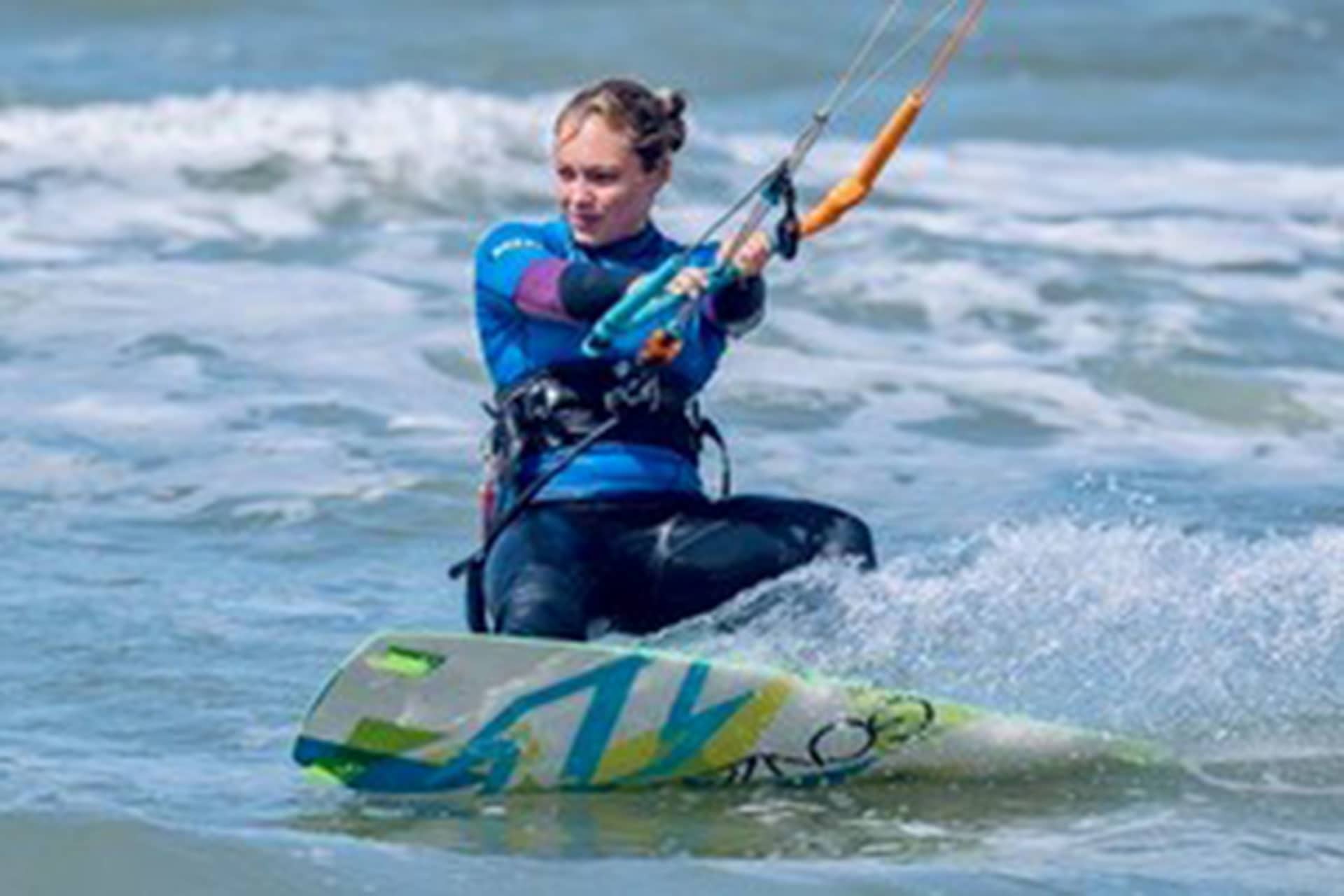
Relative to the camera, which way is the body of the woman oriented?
toward the camera
